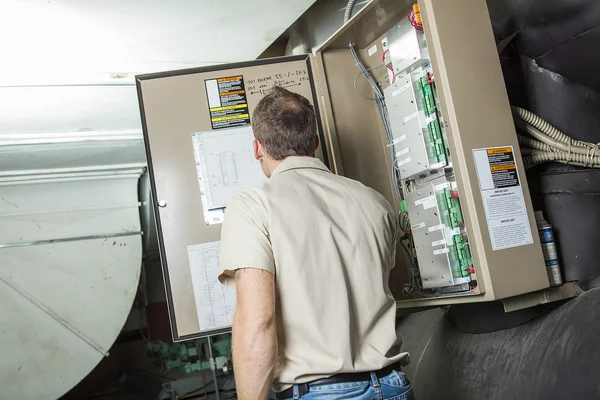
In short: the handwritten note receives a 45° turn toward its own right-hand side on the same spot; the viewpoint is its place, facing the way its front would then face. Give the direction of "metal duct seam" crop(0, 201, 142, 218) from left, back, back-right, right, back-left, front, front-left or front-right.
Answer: right

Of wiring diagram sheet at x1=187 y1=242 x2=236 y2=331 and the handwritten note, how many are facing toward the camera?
2

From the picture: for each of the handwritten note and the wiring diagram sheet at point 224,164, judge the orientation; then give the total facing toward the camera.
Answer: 2

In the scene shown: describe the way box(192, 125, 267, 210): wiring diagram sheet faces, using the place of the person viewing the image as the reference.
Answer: facing the viewer

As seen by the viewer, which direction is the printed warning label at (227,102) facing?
toward the camera

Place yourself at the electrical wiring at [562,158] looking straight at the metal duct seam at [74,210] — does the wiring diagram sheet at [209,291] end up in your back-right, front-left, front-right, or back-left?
front-left

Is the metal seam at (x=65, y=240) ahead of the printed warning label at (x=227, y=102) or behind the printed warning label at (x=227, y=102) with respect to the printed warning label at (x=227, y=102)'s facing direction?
behind

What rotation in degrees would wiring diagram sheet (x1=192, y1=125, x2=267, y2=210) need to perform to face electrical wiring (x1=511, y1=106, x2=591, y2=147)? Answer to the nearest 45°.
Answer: approximately 90° to its left
